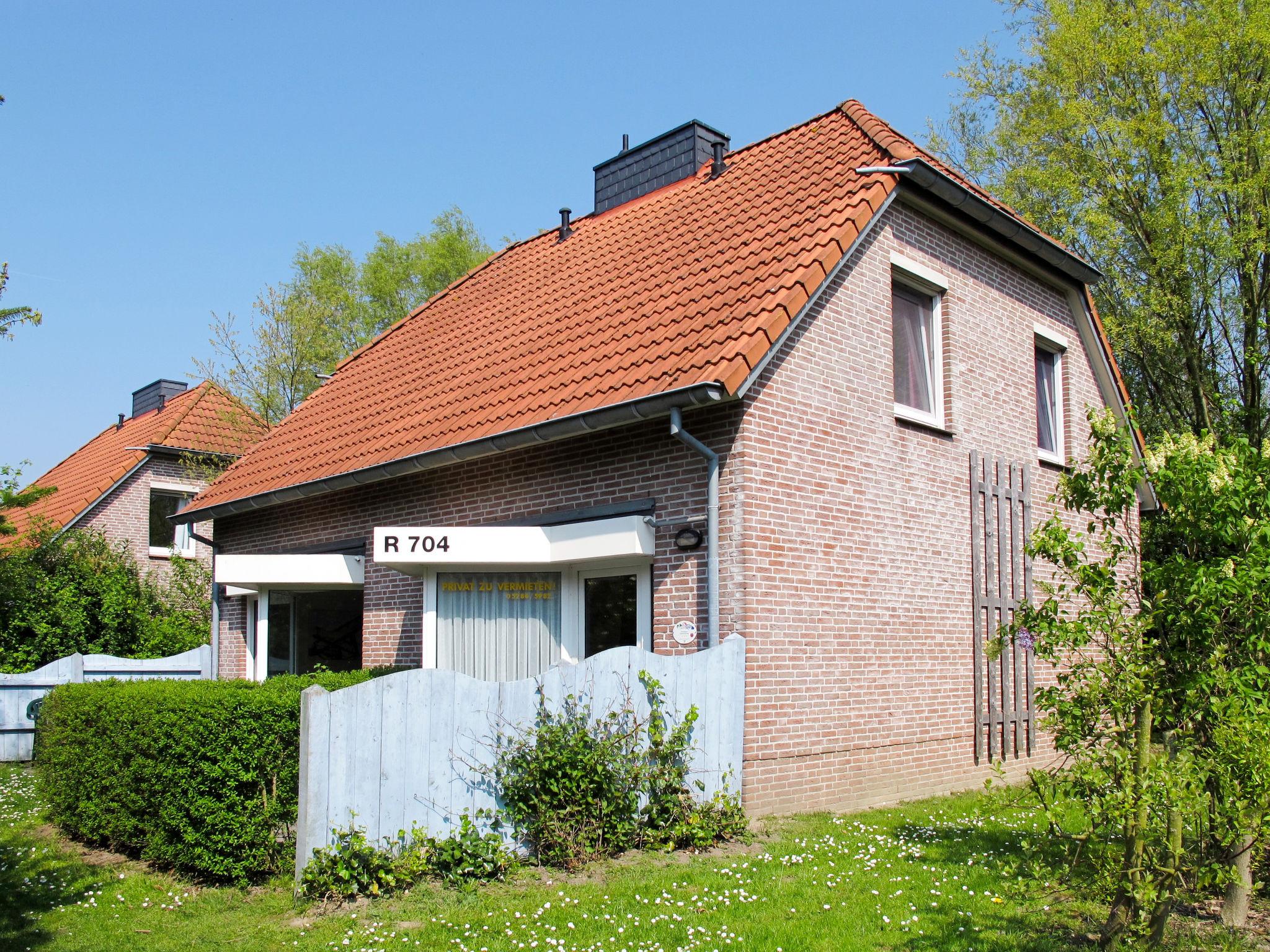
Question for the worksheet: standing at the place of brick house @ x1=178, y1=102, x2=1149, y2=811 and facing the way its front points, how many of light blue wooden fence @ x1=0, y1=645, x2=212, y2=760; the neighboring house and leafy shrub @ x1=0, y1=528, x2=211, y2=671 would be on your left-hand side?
0

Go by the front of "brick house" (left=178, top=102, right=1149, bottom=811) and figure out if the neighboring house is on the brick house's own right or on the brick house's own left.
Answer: on the brick house's own right

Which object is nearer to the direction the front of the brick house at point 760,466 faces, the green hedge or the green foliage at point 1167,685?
the green hedge

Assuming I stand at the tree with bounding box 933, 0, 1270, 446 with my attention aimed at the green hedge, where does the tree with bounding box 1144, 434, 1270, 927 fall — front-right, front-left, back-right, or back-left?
front-left

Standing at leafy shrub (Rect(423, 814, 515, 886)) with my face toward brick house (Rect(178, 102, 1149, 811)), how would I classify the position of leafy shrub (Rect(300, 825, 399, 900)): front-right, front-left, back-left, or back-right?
back-left

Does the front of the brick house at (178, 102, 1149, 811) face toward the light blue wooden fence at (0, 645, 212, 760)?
no

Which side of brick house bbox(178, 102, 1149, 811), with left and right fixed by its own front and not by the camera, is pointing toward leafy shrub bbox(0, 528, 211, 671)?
right

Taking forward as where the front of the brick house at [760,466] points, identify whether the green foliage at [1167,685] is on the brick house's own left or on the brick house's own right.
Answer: on the brick house's own left

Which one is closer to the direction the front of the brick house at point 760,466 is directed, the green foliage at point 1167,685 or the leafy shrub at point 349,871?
the leafy shrub

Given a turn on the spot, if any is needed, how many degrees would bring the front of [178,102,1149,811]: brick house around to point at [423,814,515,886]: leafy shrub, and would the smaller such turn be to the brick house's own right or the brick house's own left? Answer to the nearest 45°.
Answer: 0° — it already faces it

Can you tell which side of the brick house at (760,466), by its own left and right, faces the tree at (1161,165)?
back

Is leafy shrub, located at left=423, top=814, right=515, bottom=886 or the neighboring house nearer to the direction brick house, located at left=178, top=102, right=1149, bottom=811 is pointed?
the leafy shrub

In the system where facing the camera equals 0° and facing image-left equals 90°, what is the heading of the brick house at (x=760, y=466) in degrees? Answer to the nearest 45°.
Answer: approximately 45°

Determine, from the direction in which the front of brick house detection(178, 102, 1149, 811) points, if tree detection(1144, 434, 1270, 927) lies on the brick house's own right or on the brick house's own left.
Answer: on the brick house's own left

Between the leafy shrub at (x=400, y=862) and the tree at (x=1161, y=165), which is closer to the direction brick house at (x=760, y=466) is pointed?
the leafy shrub
